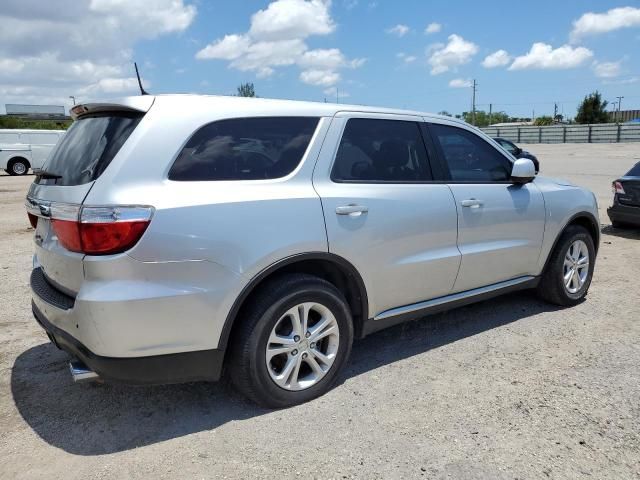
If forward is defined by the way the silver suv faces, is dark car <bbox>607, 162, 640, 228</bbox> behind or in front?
in front

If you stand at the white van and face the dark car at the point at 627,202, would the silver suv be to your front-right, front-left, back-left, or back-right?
front-right

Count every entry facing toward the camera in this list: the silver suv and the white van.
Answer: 0

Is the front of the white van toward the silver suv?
no

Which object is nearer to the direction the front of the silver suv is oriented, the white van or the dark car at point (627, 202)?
the dark car

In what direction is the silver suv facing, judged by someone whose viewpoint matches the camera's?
facing away from the viewer and to the right of the viewer

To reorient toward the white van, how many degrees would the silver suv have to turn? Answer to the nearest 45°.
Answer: approximately 90° to its left

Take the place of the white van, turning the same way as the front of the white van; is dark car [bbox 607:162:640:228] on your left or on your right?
on your right
